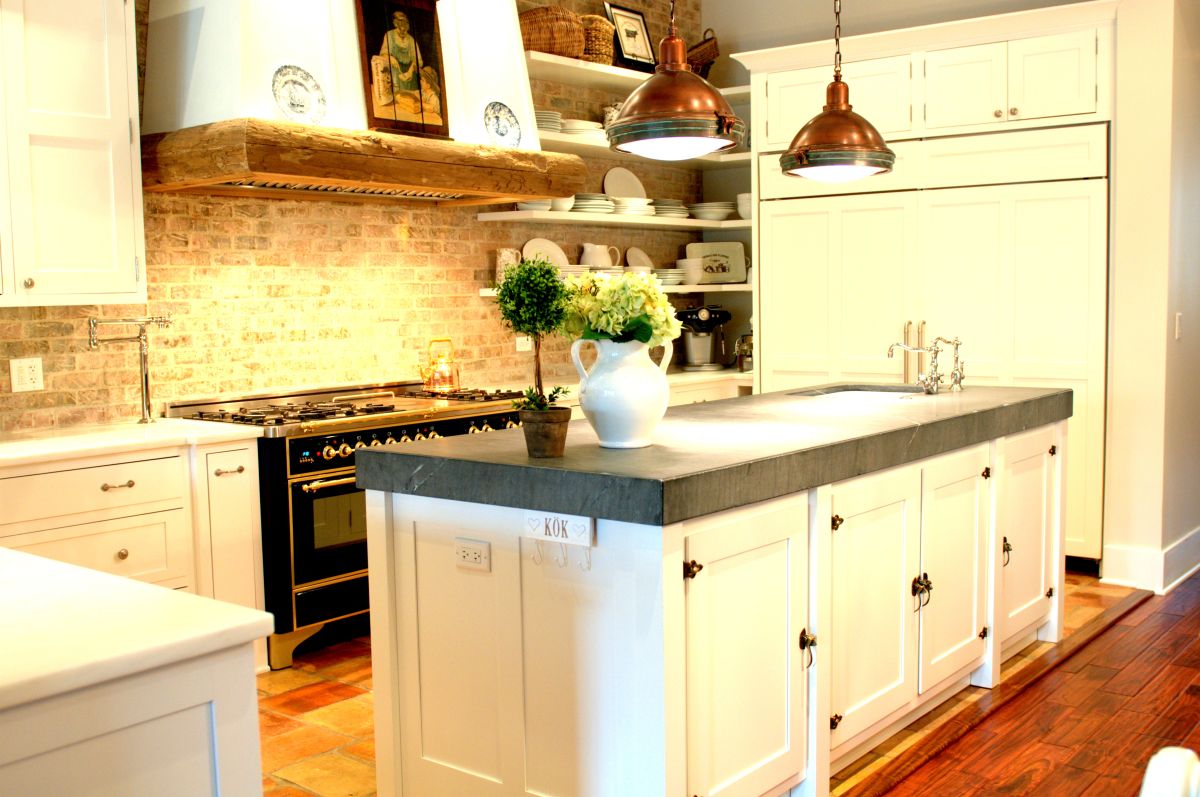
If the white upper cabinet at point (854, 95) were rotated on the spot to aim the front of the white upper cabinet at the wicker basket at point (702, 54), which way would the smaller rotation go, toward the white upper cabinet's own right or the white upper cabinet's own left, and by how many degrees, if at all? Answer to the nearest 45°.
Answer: approximately 90° to the white upper cabinet's own right

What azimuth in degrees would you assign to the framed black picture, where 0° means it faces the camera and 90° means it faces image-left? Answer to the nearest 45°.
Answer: approximately 315°

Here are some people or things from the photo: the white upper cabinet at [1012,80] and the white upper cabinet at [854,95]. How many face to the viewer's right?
0

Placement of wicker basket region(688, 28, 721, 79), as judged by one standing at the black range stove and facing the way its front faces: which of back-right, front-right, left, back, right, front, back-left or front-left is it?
left

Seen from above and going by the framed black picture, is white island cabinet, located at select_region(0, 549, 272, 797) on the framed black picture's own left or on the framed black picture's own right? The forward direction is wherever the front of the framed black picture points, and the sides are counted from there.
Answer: on the framed black picture's own right

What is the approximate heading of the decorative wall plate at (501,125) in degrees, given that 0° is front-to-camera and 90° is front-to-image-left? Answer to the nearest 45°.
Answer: approximately 315°

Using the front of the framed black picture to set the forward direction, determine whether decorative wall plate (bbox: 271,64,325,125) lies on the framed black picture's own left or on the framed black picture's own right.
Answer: on the framed black picture's own right

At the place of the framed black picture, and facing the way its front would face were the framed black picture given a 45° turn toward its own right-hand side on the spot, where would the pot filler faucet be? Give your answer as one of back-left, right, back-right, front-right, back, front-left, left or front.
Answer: front-right

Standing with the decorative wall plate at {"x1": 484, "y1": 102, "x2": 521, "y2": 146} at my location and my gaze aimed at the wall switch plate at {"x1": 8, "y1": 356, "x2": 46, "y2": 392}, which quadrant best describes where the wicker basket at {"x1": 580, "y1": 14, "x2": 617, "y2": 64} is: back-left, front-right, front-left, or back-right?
back-right

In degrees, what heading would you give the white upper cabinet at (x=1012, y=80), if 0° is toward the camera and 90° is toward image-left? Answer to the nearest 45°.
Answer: approximately 45°
